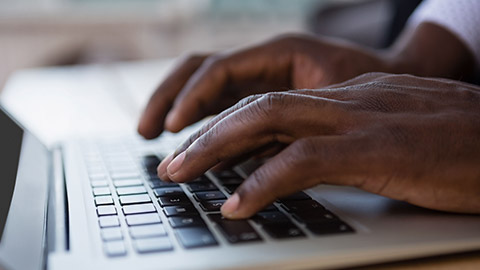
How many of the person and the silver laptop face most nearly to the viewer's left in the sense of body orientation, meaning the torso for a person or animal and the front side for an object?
1

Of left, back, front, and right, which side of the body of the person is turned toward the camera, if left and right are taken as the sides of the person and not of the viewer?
left

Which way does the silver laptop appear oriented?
to the viewer's right
